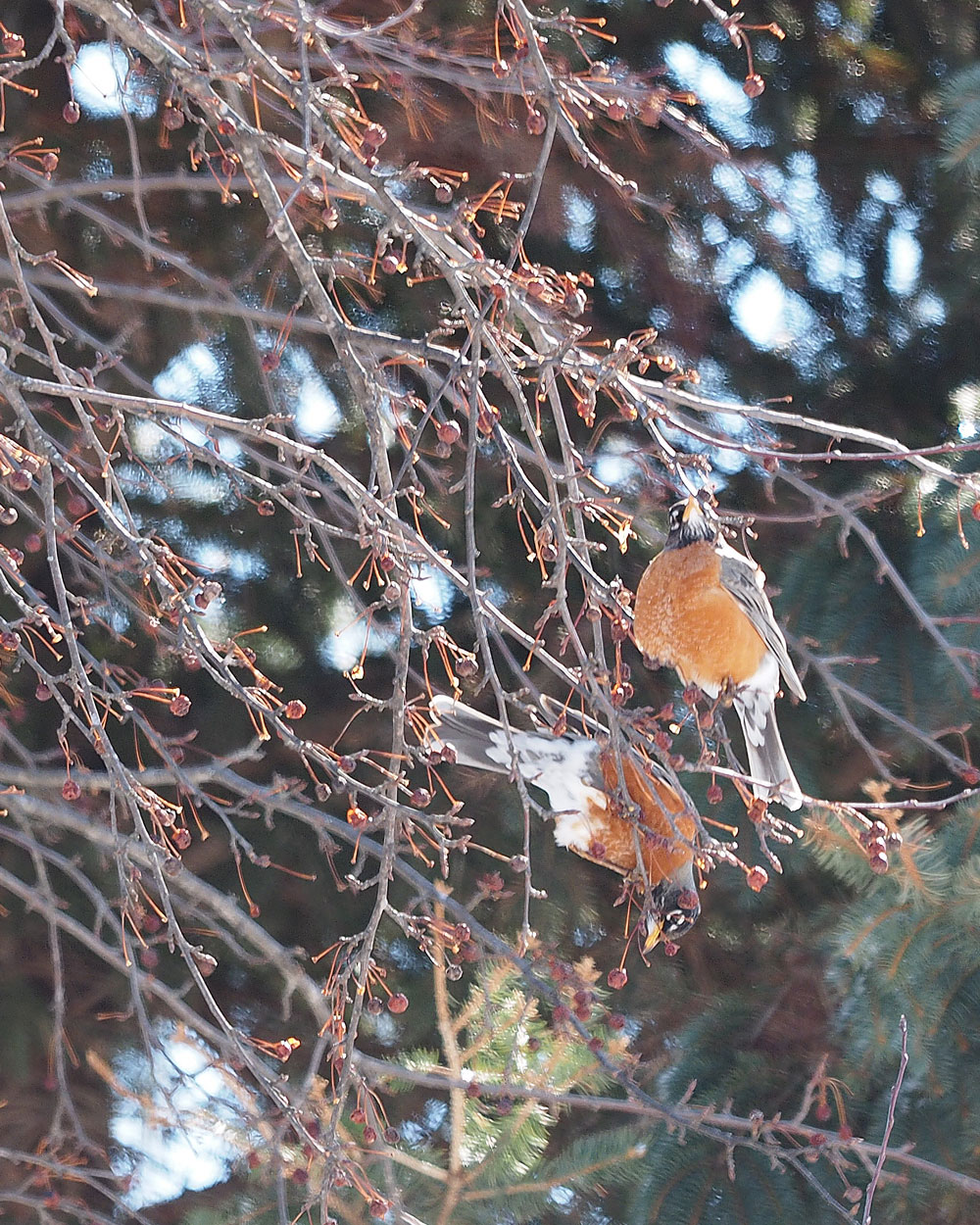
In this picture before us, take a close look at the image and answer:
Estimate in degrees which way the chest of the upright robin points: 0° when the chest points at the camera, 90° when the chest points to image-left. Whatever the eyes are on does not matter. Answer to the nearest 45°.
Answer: approximately 45°
